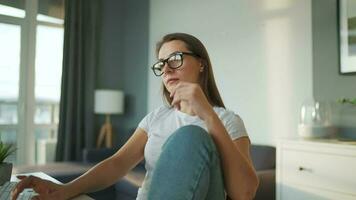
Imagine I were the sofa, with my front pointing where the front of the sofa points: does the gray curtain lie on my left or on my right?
on my right

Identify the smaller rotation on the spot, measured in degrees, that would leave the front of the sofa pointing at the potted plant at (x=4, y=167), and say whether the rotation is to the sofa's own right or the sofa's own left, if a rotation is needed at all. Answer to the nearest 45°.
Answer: approximately 45° to the sofa's own right

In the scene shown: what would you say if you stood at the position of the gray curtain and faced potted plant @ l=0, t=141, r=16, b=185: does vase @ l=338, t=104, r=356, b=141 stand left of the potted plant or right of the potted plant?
left

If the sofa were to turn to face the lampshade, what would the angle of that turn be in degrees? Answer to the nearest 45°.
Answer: approximately 135° to its right

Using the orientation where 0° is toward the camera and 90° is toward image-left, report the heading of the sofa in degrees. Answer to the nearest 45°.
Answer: approximately 0°

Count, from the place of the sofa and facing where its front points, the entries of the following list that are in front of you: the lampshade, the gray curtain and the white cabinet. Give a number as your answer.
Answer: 1

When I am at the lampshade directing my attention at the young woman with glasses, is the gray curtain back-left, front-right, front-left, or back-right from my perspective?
back-right

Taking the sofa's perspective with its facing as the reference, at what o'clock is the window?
The window is roughly at 4 o'clock from the sofa.
